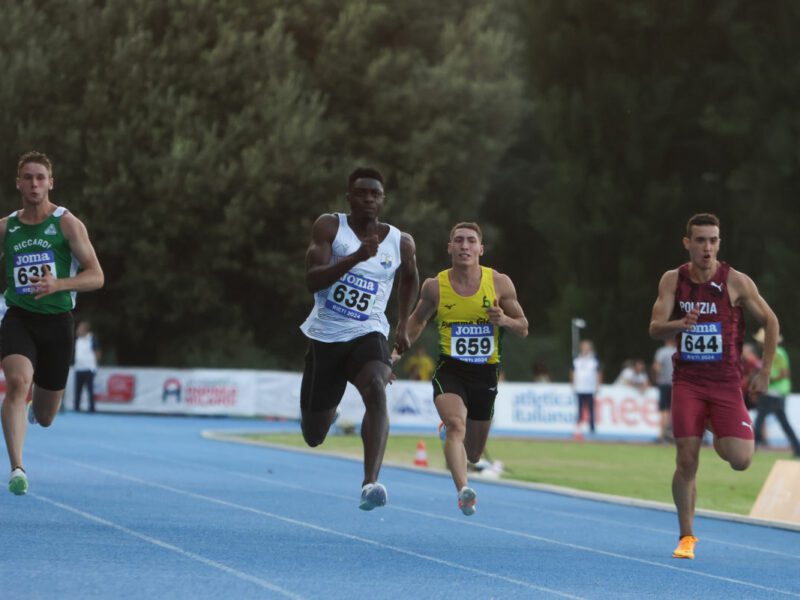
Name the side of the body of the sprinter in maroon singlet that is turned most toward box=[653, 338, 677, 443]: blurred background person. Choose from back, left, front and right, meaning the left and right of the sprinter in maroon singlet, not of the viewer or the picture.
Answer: back

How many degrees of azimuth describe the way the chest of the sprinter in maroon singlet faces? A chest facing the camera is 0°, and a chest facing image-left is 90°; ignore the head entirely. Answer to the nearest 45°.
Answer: approximately 0°

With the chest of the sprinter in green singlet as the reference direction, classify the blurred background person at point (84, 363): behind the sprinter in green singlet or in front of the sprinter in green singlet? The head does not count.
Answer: behind

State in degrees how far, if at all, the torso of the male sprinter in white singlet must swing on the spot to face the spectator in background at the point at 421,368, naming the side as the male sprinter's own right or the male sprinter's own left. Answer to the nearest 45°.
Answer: approximately 180°

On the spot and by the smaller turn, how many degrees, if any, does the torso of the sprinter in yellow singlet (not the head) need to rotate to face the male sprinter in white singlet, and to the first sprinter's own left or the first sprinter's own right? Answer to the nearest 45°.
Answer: approximately 45° to the first sprinter's own right

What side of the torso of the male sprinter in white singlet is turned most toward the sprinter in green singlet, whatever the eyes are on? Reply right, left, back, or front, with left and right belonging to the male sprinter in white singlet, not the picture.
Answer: right

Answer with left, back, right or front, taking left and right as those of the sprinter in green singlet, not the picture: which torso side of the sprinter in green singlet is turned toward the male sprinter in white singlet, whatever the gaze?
left
